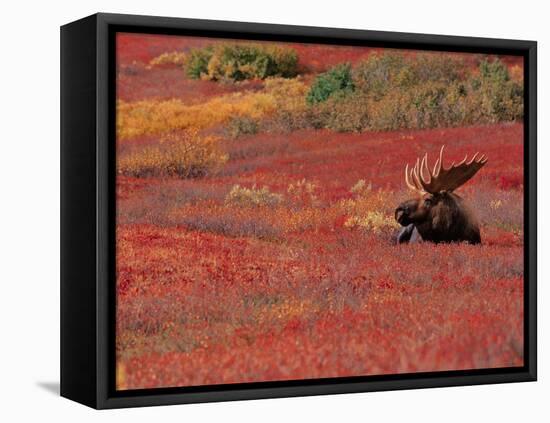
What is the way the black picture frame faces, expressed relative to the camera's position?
facing the viewer and to the right of the viewer
